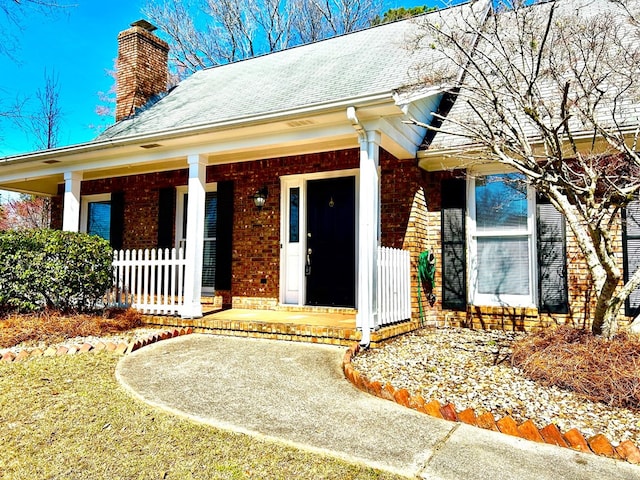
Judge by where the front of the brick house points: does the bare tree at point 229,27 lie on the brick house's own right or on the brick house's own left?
on the brick house's own right

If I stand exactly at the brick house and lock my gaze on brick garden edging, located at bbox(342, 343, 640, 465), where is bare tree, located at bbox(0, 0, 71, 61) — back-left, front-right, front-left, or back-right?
back-right

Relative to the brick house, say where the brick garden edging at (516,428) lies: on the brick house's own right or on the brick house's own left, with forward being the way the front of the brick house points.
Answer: on the brick house's own left

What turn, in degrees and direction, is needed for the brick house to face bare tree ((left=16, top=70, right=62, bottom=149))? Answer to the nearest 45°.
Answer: approximately 90° to its right

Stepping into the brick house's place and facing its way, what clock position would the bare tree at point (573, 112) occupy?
The bare tree is roughly at 9 o'clock from the brick house.

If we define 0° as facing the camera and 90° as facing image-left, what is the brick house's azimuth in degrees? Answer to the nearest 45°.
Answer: approximately 45°

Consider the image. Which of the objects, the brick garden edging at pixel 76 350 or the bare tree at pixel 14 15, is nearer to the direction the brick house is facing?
the brick garden edging
